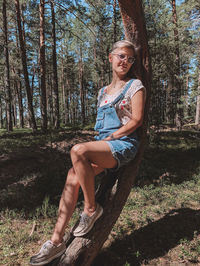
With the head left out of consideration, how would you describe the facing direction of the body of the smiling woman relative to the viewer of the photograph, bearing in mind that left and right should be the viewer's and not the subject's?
facing the viewer and to the left of the viewer
